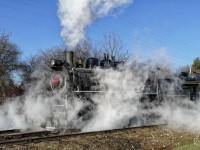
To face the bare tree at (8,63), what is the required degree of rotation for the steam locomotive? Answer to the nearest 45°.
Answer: approximately 90° to its right

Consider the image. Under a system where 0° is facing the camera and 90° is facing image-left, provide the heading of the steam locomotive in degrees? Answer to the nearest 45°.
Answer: approximately 45°
